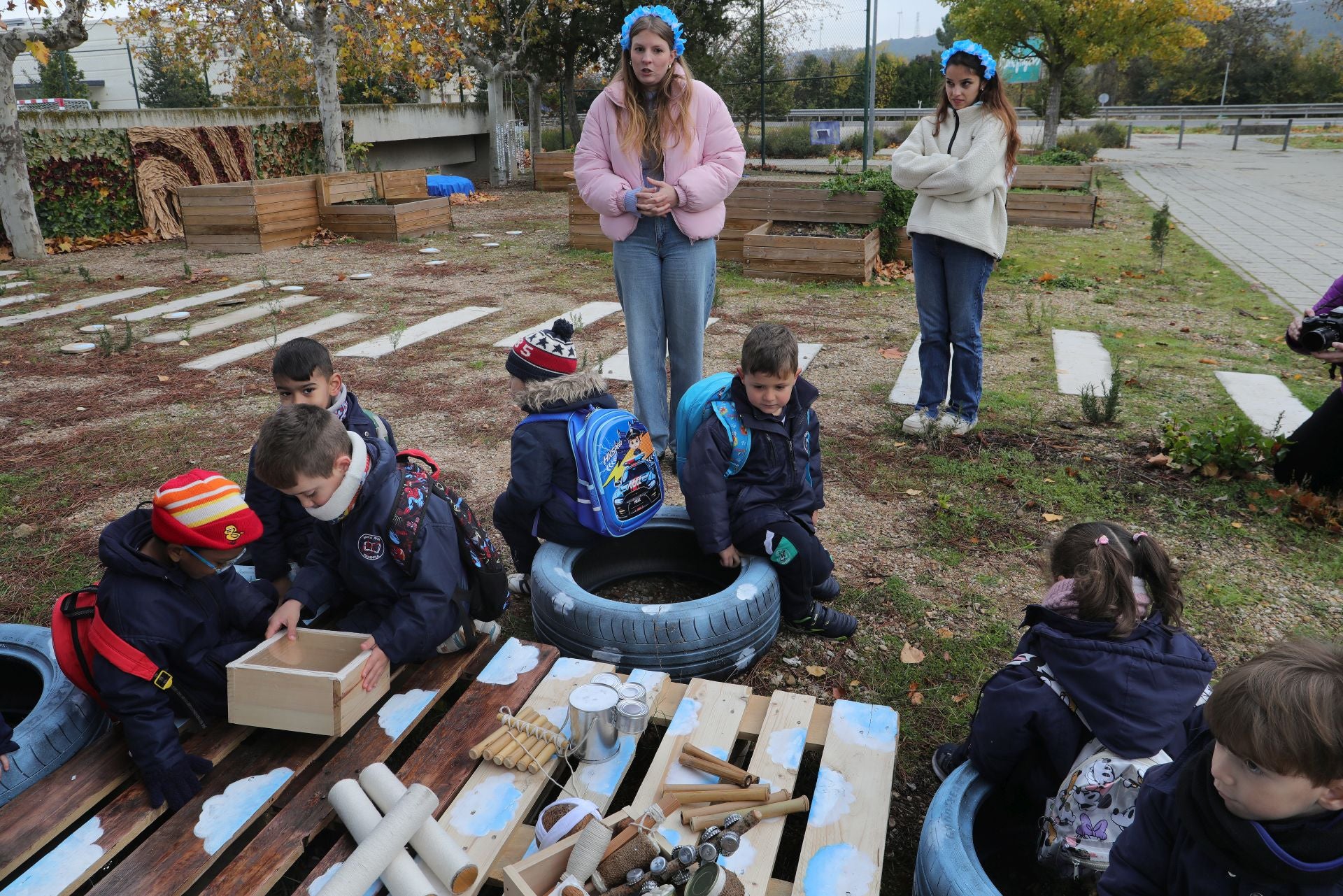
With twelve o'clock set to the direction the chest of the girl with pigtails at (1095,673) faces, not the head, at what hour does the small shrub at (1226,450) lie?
The small shrub is roughly at 2 o'clock from the girl with pigtails.

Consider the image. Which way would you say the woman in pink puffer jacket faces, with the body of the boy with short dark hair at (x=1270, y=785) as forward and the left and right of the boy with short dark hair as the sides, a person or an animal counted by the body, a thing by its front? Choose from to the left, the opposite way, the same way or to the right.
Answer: to the left

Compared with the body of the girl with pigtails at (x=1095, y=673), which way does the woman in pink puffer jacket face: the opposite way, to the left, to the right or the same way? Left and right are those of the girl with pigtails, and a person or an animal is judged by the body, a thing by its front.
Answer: the opposite way

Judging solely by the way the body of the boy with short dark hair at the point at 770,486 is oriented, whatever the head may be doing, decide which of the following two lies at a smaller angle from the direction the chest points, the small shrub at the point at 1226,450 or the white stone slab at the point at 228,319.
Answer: the small shrub

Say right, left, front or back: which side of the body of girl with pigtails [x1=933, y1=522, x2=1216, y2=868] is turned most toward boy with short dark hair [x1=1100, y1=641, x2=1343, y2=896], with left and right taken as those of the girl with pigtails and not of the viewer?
back

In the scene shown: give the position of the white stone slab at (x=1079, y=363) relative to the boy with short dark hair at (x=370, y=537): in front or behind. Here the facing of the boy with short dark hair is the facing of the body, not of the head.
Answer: behind

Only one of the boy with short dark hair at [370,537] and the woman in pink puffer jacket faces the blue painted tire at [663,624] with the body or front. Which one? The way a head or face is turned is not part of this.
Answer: the woman in pink puffer jacket

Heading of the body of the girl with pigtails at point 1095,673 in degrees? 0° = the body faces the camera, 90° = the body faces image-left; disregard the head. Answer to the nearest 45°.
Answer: approximately 135°

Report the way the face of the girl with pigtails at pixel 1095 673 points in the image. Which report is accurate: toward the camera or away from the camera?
away from the camera

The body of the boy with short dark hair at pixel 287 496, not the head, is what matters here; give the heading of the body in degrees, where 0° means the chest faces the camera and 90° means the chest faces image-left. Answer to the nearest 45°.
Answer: approximately 45°

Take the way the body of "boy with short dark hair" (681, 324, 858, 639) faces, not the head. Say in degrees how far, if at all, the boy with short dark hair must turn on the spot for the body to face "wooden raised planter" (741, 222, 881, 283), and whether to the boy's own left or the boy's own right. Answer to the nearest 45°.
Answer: approximately 135° to the boy's own left

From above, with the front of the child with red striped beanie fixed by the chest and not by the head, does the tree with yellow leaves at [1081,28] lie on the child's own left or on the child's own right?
on the child's own left
